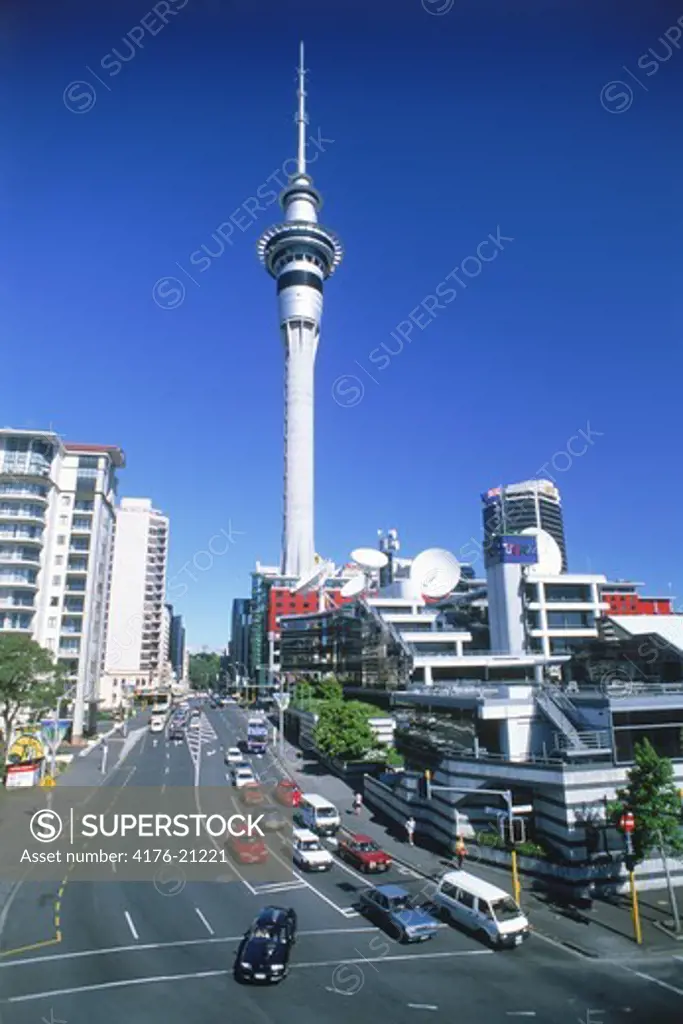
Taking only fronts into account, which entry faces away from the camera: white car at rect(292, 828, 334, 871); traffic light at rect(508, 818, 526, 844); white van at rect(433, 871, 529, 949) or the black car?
the traffic light

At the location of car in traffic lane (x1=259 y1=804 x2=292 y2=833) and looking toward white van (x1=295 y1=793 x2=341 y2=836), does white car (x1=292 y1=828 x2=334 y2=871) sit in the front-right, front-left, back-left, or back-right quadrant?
front-right

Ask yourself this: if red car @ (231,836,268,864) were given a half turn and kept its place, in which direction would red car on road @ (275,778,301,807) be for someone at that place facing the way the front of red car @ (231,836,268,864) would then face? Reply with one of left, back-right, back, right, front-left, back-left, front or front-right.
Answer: front-right

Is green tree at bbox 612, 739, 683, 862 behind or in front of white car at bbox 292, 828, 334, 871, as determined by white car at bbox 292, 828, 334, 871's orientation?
in front

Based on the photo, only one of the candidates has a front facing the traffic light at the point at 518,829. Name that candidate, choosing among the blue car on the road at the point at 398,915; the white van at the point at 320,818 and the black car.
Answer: the white van

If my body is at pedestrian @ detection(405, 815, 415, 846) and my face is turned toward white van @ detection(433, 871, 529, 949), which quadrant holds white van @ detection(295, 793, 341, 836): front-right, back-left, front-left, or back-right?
back-right

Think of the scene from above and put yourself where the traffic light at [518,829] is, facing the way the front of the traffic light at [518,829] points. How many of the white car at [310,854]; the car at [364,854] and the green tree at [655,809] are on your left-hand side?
2

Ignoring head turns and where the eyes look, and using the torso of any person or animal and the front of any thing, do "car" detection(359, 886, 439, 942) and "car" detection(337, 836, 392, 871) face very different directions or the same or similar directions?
same or similar directions

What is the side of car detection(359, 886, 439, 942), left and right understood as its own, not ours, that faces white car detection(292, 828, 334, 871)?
back

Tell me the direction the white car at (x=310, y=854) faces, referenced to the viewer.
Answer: facing the viewer and to the right of the viewer

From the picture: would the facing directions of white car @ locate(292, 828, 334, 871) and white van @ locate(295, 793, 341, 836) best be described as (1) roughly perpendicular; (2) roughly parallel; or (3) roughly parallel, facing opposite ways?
roughly parallel

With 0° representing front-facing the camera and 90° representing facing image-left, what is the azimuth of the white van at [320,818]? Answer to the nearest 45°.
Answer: approximately 315°

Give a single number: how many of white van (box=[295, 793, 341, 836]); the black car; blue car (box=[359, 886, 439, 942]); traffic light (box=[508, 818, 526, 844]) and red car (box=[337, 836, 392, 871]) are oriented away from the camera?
1
